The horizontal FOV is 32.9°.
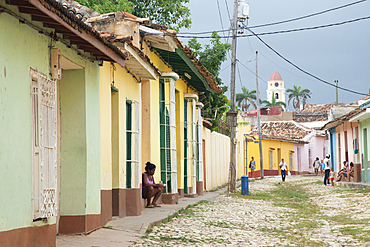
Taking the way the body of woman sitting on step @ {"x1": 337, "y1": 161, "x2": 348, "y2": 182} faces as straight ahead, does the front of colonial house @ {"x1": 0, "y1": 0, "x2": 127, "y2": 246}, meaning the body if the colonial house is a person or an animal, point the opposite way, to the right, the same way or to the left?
the opposite way

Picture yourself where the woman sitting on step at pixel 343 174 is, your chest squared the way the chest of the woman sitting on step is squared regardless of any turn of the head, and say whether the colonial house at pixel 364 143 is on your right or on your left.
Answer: on your left

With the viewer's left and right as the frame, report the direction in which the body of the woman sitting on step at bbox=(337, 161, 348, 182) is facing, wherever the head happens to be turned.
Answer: facing to the left of the viewer

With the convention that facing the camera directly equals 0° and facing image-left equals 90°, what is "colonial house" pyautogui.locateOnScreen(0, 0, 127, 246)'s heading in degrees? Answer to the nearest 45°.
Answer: approximately 315°

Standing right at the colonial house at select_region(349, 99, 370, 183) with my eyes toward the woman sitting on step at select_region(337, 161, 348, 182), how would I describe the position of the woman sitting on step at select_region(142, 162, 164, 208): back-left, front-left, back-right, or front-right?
back-left

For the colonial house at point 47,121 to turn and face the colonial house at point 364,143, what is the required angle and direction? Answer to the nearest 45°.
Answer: approximately 90° to its left

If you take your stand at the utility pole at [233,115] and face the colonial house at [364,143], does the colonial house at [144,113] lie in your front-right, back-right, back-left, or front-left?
back-right

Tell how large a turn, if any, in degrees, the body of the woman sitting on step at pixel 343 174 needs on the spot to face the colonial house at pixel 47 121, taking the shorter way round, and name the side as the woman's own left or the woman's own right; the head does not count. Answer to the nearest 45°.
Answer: approximately 90° to the woman's own left

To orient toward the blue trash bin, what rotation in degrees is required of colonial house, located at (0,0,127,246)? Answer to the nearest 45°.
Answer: approximately 90° to its left

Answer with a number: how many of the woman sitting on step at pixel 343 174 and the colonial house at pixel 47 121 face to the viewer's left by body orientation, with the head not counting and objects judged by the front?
1

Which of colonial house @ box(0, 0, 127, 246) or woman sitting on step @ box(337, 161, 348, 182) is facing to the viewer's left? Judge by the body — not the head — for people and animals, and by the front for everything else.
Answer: the woman sitting on step
